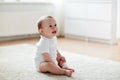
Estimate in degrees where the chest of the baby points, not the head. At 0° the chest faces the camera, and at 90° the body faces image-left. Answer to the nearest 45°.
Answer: approximately 315°
